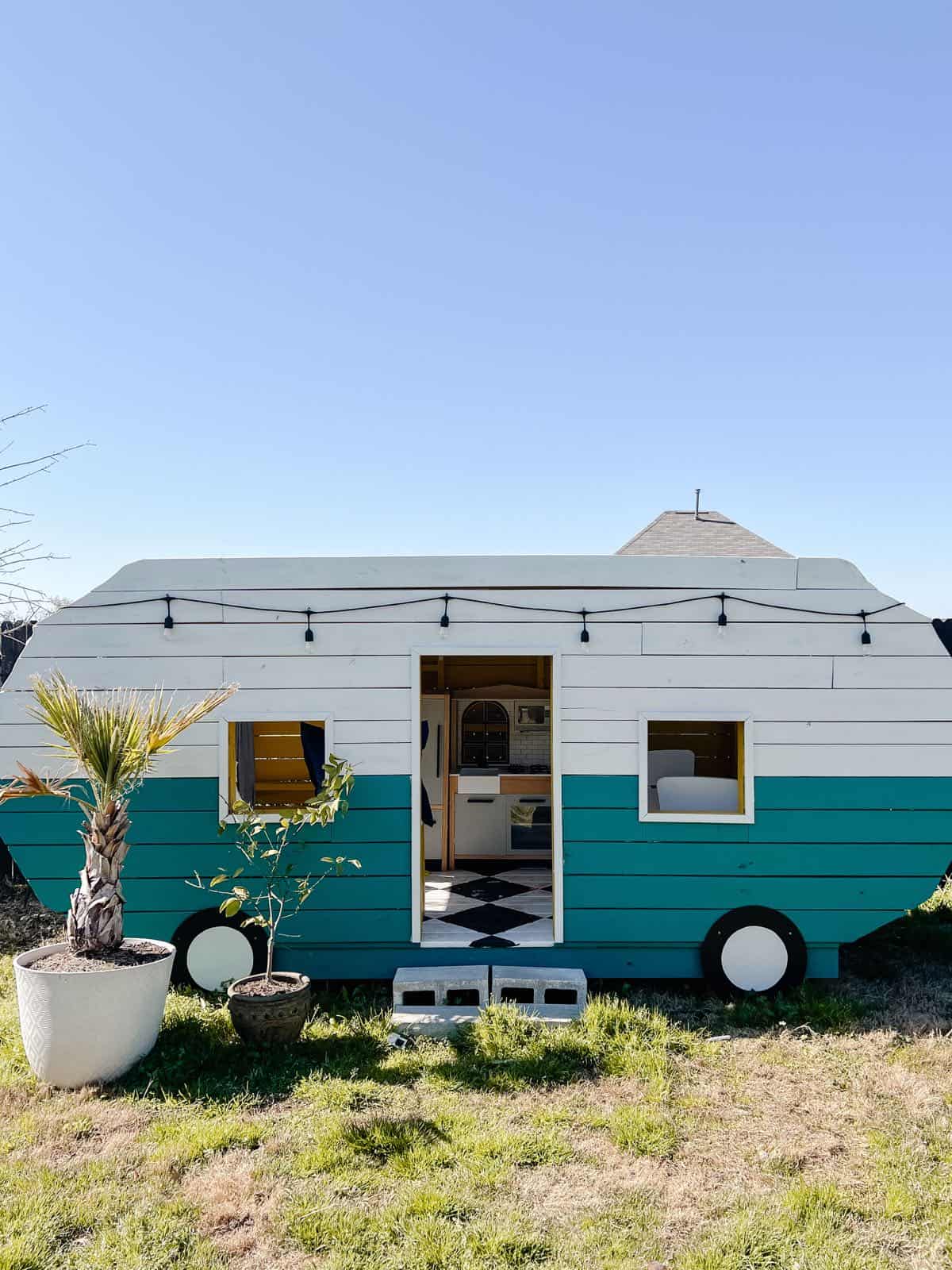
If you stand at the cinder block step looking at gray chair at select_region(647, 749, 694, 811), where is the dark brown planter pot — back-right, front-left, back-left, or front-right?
back-left

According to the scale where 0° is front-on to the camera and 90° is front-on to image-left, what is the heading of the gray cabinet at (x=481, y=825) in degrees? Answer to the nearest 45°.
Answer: approximately 0°

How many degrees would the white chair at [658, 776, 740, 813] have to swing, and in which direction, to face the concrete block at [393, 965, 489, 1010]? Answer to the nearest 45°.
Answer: approximately 135° to its left

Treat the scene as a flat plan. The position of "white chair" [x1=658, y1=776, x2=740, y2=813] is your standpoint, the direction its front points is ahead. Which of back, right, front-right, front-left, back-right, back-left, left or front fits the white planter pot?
back-left

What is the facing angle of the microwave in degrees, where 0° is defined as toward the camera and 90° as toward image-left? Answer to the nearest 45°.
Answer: approximately 0°

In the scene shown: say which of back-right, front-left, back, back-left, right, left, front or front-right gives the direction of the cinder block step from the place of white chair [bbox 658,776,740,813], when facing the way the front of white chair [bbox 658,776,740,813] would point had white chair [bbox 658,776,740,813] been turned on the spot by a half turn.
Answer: front-right

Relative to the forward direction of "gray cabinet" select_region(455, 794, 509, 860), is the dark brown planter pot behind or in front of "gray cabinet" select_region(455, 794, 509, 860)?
in front

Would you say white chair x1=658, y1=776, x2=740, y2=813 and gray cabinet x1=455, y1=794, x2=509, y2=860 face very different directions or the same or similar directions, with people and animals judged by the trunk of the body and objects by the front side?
very different directions

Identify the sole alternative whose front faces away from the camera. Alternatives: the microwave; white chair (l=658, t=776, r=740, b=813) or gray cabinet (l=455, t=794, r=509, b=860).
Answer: the white chair

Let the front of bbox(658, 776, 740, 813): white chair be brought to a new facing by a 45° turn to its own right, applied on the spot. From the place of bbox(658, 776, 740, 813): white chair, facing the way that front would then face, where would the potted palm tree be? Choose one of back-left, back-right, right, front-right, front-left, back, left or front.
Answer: back
